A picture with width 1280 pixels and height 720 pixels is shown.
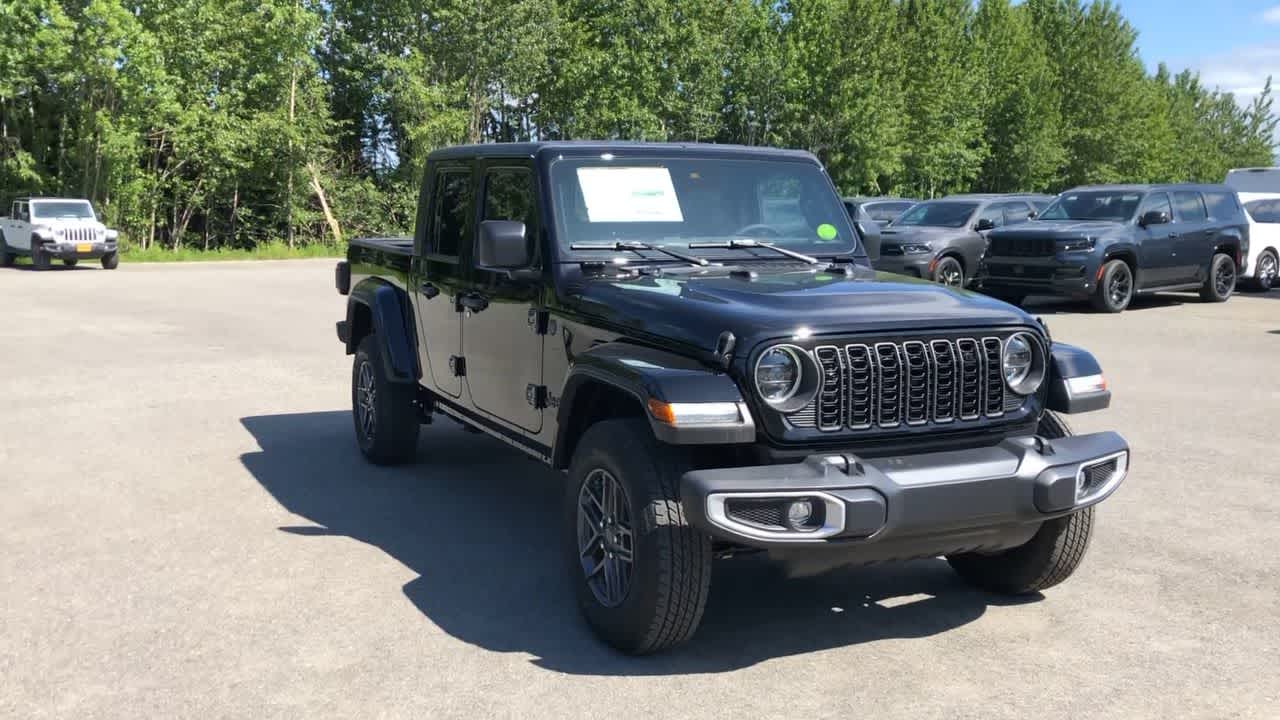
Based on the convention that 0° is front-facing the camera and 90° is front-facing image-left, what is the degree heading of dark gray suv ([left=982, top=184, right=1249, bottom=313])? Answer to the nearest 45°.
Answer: approximately 45°

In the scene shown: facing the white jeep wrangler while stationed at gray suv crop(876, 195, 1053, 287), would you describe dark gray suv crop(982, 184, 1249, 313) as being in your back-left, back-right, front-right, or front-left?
back-left

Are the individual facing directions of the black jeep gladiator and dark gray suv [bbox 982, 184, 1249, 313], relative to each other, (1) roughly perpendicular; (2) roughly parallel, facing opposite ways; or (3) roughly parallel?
roughly perpendicular

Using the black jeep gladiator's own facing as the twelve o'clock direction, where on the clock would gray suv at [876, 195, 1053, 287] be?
The gray suv is roughly at 8 o'clock from the black jeep gladiator.

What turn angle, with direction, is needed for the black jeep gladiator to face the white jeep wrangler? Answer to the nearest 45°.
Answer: approximately 180°

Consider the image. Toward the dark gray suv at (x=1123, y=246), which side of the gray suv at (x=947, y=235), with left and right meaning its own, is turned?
left
